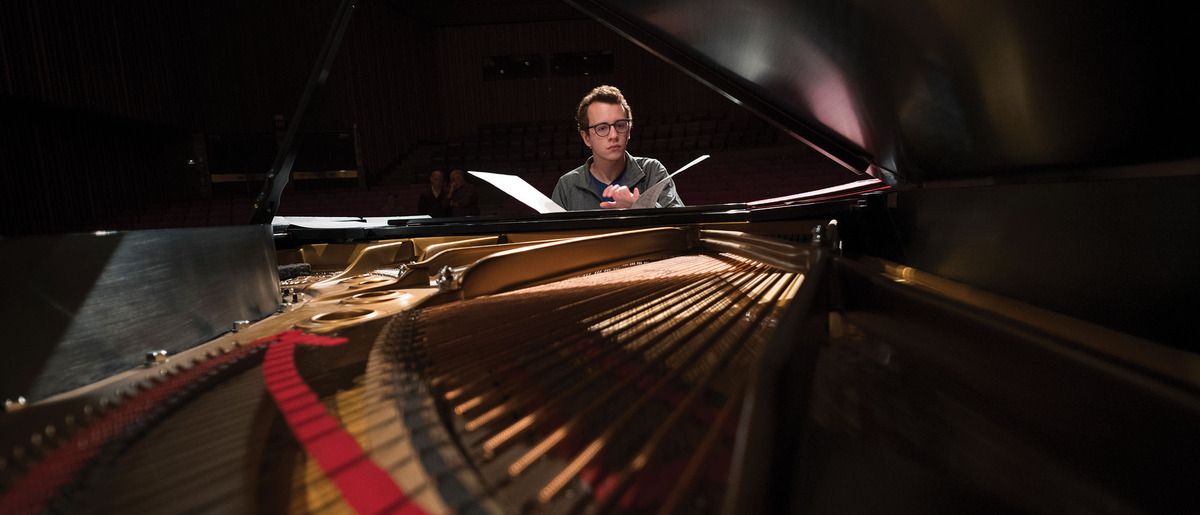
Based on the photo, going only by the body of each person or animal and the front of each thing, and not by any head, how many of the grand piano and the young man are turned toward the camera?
1

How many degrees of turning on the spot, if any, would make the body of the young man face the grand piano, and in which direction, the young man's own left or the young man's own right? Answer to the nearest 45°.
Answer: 0° — they already face it

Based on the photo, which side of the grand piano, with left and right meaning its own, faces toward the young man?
front

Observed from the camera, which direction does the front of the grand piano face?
facing away from the viewer

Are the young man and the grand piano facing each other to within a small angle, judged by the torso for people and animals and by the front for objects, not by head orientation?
yes

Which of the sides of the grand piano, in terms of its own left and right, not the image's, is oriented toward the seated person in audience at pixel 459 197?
front

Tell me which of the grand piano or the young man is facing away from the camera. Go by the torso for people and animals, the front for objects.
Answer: the grand piano

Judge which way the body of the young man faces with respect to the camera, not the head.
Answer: toward the camera

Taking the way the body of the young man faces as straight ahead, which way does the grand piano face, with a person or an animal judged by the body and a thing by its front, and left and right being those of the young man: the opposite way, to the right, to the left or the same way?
the opposite way
